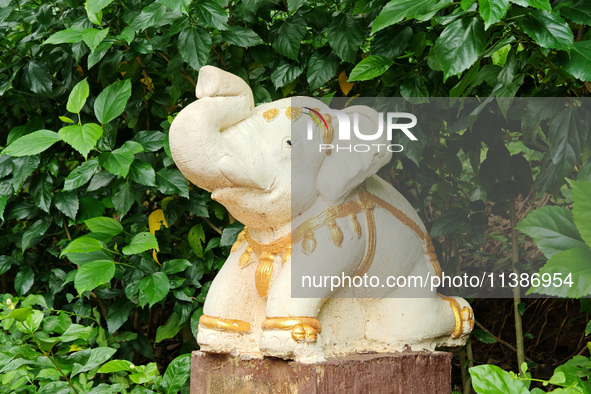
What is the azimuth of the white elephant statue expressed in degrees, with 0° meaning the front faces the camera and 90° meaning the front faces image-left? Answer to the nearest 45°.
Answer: approximately 45°
